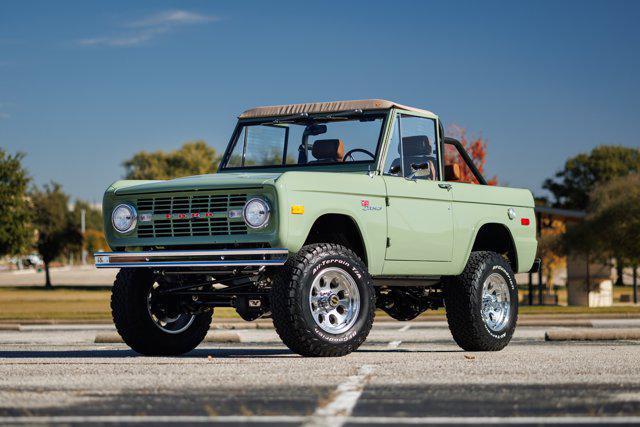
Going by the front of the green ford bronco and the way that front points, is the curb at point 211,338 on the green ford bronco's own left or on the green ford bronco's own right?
on the green ford bronco's own right

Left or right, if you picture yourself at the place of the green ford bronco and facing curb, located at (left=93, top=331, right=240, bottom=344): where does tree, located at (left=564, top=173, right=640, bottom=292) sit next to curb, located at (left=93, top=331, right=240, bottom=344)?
right

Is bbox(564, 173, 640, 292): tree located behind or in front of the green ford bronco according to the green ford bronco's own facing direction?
behind

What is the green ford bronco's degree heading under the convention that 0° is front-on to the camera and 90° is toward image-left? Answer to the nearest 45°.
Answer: approximately 45°

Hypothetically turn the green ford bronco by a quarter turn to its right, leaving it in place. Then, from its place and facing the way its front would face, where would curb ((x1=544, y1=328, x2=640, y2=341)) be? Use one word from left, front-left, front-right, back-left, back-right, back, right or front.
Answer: right
